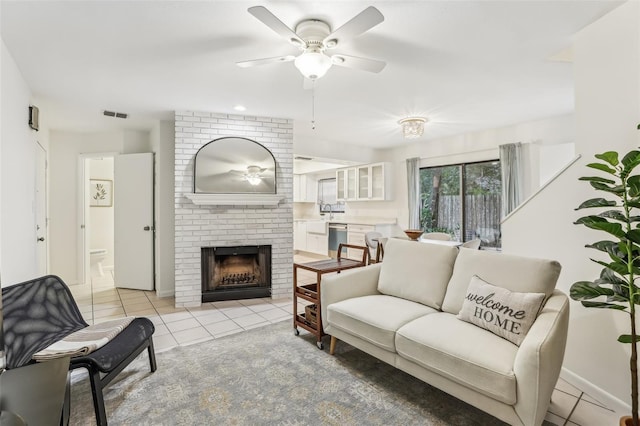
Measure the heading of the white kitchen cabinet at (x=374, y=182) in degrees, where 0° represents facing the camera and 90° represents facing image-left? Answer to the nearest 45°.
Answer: approximately 45°

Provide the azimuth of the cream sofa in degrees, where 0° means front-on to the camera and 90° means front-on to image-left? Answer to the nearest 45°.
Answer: approximately 45°

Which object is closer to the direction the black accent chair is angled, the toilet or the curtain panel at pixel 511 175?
the curtain panel

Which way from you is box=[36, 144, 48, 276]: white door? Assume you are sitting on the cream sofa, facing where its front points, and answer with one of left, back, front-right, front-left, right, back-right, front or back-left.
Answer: front-right

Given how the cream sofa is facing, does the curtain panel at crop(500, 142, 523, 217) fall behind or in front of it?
behind

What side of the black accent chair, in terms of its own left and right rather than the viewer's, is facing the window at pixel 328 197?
left

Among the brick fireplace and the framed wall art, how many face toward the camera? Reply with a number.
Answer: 2

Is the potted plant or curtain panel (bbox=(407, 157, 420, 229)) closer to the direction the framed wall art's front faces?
the potted plant

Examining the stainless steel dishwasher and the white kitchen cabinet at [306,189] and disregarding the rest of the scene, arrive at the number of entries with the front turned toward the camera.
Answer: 2

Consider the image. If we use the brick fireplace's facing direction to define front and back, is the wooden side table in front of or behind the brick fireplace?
in front

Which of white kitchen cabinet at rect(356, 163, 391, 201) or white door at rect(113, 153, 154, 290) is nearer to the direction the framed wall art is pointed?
the white door
